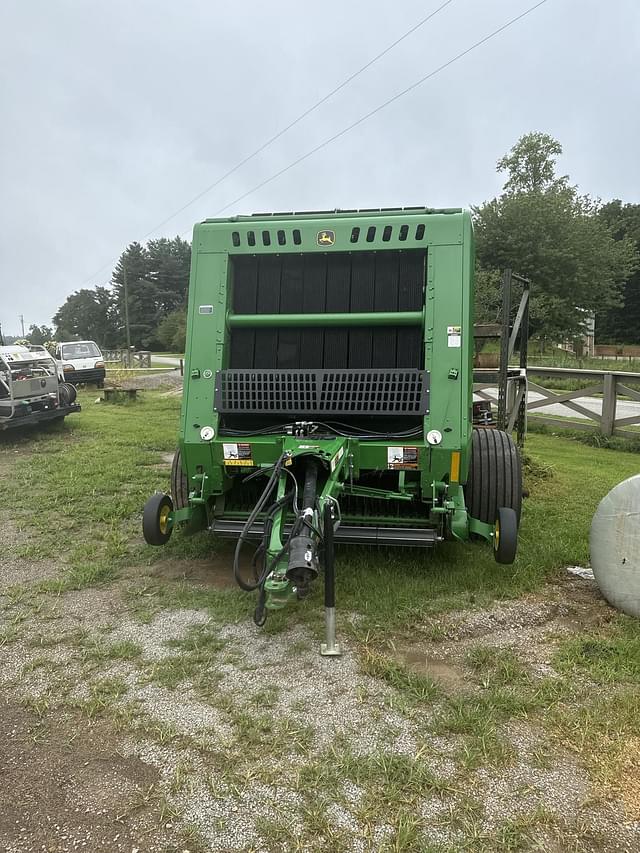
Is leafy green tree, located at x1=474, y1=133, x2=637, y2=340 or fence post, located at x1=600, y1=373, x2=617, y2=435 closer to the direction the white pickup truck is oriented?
the fence post

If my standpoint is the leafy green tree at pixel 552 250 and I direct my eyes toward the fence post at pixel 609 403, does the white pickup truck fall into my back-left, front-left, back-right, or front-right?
front-right

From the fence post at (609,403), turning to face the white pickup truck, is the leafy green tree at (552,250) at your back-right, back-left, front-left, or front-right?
front-right

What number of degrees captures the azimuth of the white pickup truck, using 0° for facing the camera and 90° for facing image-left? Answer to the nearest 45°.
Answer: approximately 0°

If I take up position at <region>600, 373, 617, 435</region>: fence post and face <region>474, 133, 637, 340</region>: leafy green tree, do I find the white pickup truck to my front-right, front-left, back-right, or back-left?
front-left

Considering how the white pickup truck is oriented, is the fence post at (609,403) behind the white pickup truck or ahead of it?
ahead
